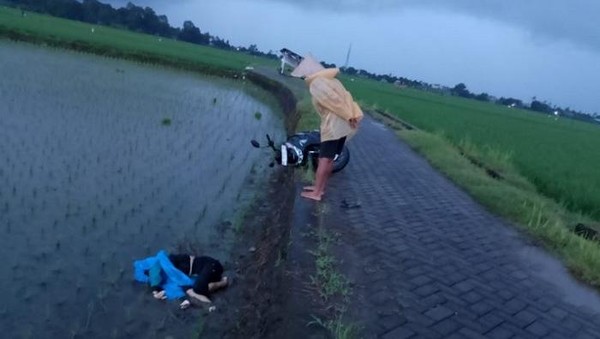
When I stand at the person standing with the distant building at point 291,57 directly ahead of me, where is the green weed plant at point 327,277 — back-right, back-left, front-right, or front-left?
back-left

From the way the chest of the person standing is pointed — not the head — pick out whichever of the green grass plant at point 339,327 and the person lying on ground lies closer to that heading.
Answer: the person lying on ground

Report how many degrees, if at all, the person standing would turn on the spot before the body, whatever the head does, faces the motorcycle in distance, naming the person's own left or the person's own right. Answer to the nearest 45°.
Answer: approximately 90° to the person's own right

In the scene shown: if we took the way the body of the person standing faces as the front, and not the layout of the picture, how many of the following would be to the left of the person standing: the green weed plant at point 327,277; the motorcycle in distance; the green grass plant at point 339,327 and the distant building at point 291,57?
2

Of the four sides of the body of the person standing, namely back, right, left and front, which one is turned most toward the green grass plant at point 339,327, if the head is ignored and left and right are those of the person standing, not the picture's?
left

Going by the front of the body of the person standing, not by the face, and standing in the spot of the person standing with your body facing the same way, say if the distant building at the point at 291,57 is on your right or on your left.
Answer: on your right

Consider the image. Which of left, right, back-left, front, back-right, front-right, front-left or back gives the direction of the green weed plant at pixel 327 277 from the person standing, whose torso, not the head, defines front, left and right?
left

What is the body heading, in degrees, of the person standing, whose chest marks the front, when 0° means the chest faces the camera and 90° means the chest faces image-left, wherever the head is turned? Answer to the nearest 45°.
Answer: approximately 90°

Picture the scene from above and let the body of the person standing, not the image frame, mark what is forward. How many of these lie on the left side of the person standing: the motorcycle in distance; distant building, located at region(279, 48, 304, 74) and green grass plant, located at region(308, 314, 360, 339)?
1

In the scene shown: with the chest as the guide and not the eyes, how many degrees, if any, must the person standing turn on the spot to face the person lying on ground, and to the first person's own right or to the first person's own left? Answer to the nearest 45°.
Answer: approximately 45° to the first person's own left
